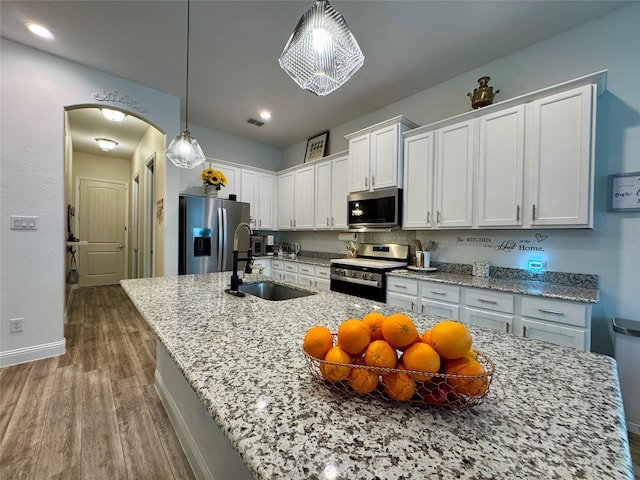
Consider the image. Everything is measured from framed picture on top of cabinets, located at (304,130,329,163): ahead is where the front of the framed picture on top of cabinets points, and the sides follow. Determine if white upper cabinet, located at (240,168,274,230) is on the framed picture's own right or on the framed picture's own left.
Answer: on the framed picture's own right

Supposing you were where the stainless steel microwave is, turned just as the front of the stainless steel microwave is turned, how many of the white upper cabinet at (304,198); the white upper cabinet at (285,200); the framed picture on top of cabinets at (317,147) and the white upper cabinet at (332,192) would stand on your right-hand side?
4

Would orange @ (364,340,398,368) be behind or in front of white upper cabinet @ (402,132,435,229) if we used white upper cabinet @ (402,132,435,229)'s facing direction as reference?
in front

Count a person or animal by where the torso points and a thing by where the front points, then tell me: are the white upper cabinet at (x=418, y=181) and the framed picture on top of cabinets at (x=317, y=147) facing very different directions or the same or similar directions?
same or similar directions

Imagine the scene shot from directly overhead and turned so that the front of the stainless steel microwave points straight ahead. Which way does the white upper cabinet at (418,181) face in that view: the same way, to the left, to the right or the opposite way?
the same way

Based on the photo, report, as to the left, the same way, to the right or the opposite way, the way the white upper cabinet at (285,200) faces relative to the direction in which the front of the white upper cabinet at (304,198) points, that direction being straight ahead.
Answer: the same way

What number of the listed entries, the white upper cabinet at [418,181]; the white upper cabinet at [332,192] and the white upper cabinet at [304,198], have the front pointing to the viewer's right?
0

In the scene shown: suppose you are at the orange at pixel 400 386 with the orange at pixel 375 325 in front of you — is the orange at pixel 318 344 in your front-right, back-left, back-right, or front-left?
front-left

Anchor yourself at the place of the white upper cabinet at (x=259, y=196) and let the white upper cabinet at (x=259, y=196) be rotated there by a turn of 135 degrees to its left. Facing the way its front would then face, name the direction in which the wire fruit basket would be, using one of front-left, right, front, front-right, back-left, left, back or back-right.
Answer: back

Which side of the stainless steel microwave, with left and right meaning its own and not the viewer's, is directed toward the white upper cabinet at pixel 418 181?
left

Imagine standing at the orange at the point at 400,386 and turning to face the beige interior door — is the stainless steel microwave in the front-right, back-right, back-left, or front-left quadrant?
front-right

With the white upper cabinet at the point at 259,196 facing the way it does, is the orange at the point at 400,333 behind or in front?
in front

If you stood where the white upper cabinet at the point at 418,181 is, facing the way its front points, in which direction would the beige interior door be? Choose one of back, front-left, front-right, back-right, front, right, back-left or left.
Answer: front-right

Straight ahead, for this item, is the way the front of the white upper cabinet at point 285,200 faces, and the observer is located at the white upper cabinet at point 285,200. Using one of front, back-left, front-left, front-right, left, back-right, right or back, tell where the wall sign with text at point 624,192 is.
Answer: left

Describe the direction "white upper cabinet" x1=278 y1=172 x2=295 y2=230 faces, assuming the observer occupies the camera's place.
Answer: facing the viewer and to the left of the viewer
